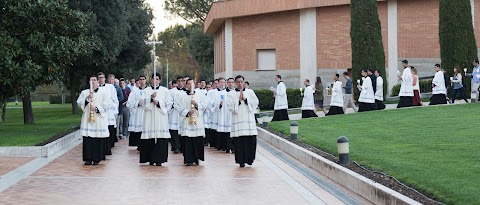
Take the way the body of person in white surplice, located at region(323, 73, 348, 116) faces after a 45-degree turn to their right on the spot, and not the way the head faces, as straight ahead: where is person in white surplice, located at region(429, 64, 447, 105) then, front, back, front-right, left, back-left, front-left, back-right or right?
back-right

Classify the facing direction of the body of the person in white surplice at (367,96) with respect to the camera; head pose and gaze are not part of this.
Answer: to the viewer's left

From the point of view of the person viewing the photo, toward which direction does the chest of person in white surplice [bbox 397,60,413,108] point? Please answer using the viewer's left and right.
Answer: facing to the left of the viewer

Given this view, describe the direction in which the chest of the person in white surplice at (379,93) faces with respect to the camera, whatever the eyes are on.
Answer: to the viewer's left

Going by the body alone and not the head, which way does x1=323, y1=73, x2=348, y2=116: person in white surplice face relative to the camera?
to the viewer's left

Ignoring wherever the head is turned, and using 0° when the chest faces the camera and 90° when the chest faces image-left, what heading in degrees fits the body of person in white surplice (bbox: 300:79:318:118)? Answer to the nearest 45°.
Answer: approximately 90°
